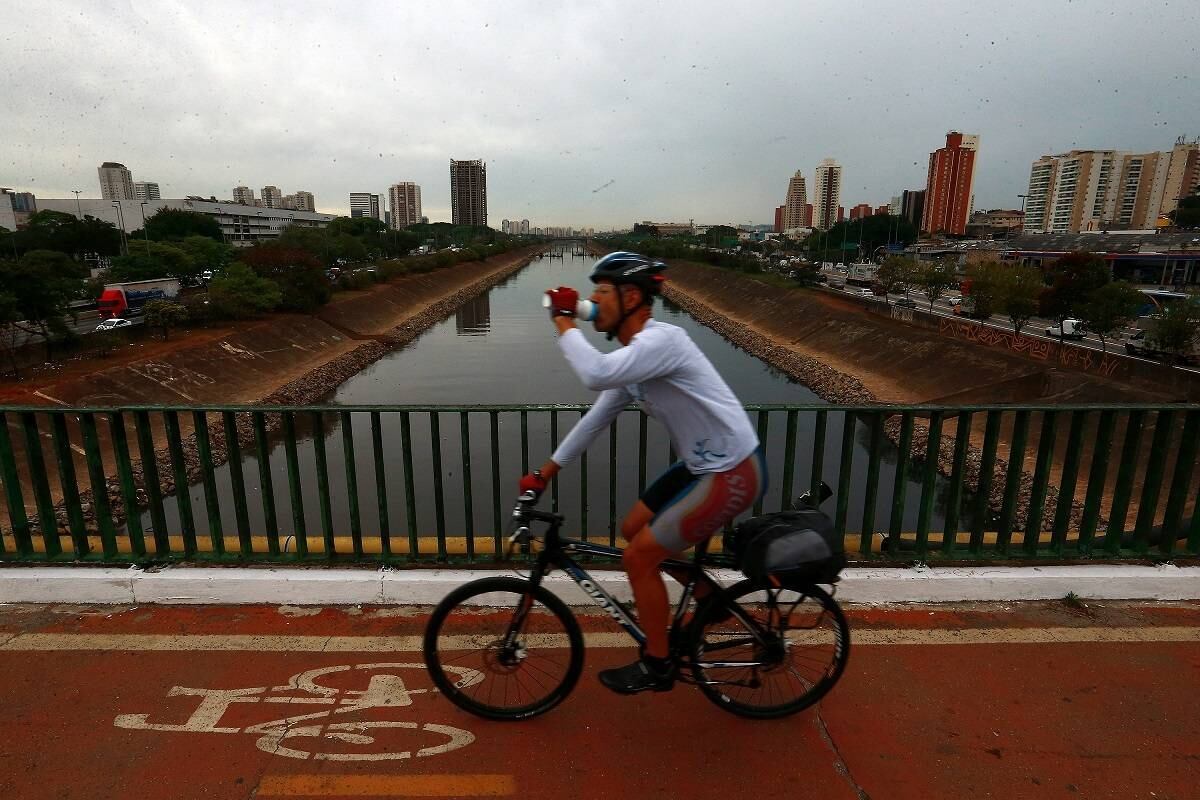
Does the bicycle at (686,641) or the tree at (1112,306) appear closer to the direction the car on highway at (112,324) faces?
the bicycle

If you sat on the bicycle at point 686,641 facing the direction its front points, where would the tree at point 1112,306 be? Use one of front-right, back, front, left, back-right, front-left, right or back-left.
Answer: back-right

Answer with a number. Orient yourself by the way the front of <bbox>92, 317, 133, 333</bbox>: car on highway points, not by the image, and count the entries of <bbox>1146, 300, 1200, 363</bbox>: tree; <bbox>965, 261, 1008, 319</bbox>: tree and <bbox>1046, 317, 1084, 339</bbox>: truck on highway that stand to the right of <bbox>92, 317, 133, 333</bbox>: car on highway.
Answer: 0

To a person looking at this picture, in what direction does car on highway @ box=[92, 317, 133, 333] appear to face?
facing the viewer and to the left of the viewer

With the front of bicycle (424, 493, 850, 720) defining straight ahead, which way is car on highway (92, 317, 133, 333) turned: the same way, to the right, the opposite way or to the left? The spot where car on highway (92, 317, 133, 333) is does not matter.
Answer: to the left

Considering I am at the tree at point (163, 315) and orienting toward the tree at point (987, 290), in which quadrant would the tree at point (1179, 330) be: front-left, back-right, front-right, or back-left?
front-right

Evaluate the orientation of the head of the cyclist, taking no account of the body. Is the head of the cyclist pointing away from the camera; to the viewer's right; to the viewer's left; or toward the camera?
to the viewer's left

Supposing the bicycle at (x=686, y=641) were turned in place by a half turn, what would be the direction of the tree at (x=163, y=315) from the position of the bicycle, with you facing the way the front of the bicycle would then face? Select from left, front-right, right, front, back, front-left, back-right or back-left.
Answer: back-left

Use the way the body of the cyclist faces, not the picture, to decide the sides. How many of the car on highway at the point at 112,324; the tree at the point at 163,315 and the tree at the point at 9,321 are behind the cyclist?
0

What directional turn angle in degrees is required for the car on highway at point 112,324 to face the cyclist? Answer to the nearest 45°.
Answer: approximately 45° to its left

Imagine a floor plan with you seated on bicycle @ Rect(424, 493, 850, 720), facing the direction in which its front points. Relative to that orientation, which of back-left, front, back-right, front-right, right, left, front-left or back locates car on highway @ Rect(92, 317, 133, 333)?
front-right

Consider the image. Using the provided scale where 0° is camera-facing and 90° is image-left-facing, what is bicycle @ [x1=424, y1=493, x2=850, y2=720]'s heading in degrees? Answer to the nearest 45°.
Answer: approximately 90°

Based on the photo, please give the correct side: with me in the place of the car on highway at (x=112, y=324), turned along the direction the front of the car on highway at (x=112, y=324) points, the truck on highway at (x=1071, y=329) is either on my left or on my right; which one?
on my left

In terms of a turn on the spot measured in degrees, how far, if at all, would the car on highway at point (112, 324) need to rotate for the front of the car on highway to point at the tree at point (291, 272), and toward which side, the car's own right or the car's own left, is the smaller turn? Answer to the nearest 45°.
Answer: approximately 180°

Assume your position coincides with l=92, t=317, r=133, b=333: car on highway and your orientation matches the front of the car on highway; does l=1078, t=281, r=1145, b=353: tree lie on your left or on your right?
on your left

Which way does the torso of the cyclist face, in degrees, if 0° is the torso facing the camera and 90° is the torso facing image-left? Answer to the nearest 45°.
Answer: approximately 90°
